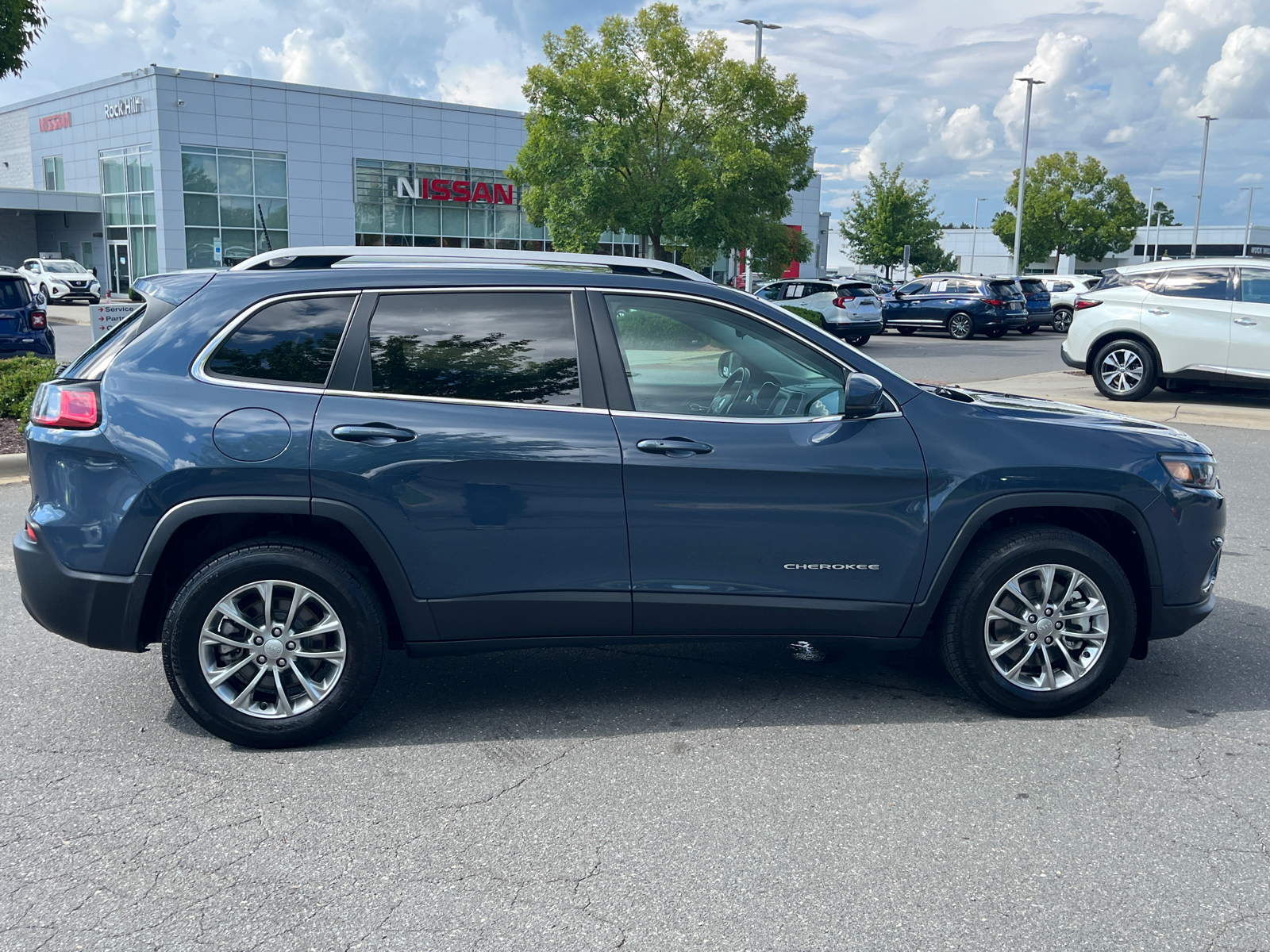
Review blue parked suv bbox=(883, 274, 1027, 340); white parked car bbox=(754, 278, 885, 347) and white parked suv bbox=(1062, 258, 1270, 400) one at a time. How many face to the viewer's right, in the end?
1

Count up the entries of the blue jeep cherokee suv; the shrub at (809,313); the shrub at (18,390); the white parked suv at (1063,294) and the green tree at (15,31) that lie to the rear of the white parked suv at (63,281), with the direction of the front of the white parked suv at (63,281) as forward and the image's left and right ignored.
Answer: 0

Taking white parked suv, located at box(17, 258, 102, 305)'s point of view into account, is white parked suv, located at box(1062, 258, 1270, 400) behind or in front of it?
in front

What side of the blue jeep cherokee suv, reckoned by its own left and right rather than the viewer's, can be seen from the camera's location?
right

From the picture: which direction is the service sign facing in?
toward the camera

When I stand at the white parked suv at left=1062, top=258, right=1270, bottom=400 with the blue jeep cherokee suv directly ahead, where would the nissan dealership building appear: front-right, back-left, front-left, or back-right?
back-right

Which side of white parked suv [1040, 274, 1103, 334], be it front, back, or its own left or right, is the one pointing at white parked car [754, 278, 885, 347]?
left

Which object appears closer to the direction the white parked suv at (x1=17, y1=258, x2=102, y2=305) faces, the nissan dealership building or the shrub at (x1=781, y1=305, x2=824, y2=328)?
the shrub

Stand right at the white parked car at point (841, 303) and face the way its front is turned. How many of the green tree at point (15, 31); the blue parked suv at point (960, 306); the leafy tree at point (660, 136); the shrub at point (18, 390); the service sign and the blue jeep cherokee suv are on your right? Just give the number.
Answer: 1

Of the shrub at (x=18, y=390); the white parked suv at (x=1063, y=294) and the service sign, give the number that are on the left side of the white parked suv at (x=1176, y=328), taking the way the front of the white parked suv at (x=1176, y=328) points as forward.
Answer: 1

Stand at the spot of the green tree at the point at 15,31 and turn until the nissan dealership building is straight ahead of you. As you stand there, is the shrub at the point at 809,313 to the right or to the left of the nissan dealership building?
right

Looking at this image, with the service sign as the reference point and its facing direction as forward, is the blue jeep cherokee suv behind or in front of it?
in front

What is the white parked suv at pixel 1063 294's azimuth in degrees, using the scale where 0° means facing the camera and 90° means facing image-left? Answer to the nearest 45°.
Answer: approximately 135°

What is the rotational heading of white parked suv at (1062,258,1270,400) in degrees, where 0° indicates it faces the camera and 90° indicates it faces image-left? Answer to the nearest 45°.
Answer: approximately 270°
